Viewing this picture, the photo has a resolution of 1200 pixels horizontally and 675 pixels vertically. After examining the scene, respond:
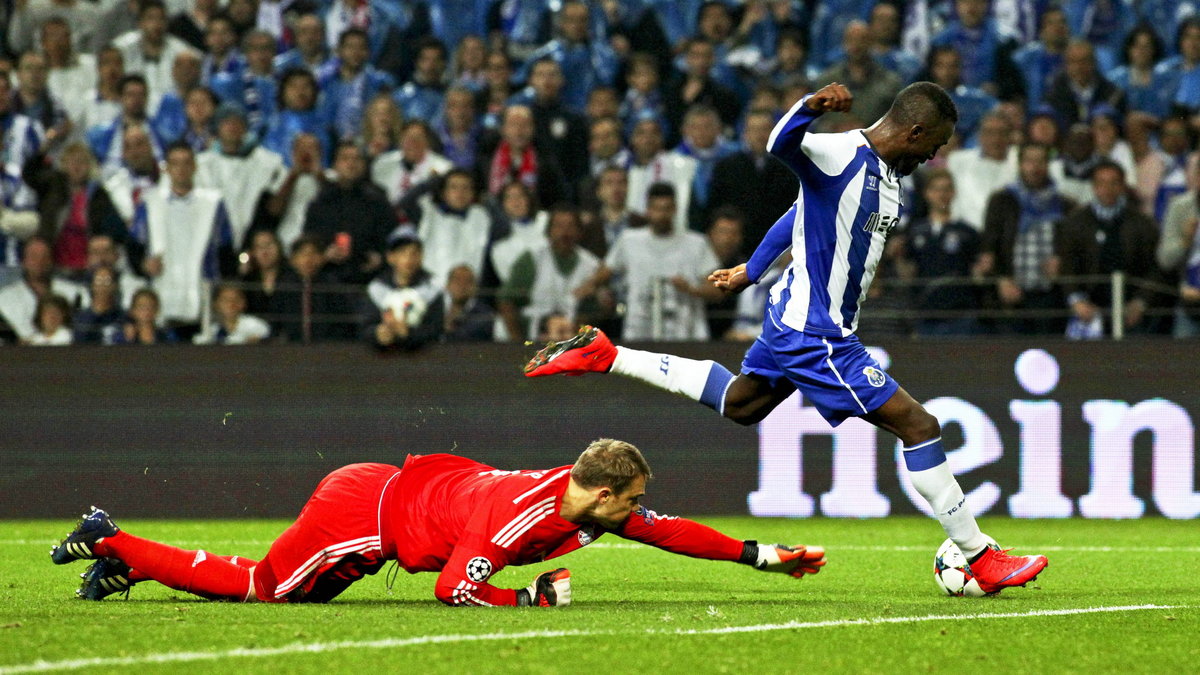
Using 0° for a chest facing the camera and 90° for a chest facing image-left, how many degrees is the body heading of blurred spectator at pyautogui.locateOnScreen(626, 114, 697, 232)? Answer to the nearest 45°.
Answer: approximately 0°

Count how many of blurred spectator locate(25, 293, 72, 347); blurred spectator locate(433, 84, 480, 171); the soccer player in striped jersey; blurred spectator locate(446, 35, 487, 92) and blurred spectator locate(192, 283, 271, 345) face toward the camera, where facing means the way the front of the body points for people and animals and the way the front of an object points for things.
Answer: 4

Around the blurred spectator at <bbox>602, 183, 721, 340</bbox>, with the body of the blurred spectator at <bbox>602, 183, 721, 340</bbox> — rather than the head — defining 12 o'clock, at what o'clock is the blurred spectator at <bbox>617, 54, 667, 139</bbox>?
the blurred spectator at <bbox>617, 54, 667, 139</bbox> is roughly at 6 o'clock from the blurred spectator at <bbox>602, 183, 721, 340</bbox>.

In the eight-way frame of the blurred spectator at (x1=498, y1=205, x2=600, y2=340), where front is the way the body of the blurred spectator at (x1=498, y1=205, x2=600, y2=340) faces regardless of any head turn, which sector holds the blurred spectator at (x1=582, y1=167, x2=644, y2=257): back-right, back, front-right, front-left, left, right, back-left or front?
back-left

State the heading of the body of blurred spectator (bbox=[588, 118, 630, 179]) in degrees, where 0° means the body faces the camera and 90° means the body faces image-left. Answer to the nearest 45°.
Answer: approximately 0°

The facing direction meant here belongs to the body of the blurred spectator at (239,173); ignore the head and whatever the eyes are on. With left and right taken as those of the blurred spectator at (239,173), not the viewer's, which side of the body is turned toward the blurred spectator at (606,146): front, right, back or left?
left

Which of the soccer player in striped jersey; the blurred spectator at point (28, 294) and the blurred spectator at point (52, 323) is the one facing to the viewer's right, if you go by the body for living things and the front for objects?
the soccer player in striped jersey

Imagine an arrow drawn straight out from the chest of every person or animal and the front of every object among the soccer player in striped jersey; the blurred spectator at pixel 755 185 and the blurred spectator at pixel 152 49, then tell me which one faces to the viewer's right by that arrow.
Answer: the soccer player in striped jersey

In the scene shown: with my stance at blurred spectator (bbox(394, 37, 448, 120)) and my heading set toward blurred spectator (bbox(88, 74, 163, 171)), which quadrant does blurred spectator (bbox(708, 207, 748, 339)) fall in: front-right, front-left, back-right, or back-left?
back-left

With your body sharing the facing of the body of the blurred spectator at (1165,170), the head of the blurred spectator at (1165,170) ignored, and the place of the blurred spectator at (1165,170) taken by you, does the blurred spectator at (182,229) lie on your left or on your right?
on your right

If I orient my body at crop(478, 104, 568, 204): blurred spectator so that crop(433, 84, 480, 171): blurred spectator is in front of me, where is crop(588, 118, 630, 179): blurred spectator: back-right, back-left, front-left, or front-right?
back-right
